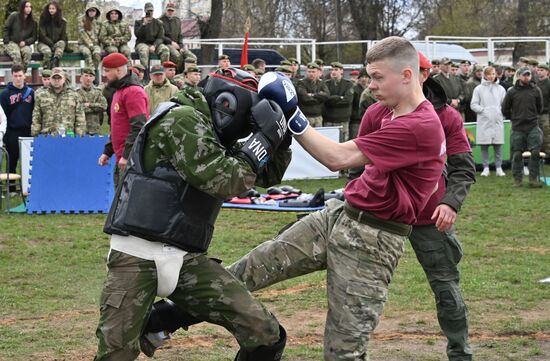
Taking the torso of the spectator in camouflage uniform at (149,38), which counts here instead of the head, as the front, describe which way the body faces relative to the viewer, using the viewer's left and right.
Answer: facing the viewer

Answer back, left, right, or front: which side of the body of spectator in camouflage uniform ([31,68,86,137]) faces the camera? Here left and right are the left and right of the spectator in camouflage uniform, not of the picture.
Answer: front

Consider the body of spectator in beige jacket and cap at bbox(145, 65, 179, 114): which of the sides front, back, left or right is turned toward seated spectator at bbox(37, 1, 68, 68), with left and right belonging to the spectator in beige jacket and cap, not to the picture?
back

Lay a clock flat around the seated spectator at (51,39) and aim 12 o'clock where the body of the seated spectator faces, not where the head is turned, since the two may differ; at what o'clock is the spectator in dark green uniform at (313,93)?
The spectator in dark green uniform is roughly at 10 o'clock from the seated spectator.

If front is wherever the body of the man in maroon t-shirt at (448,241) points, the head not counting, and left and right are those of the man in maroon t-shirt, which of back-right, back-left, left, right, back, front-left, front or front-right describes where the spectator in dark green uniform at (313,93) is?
back-right

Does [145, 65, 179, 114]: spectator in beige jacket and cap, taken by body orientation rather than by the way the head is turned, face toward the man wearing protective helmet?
yes

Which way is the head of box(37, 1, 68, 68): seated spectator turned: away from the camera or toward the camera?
toward the camera

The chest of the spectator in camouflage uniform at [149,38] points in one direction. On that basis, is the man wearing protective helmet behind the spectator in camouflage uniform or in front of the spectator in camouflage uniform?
in front

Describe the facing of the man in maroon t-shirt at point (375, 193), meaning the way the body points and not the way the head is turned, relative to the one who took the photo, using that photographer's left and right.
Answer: facing to the left of the viewer

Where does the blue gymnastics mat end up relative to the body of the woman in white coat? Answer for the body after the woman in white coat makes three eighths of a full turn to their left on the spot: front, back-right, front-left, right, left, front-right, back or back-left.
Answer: back

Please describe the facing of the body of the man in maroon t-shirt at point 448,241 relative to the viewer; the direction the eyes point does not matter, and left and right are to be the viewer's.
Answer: facing the viewer and to the left of the viewer

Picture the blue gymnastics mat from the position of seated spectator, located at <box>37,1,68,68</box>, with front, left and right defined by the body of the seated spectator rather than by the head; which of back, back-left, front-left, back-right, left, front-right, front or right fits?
front

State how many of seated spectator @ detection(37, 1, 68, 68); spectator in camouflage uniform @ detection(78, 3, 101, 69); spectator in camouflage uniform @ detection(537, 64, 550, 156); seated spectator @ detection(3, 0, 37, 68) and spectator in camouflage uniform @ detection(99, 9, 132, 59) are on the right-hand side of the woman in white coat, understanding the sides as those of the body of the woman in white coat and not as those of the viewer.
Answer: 4

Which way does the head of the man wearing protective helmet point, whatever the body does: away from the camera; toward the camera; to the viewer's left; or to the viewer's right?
to the viewer's right

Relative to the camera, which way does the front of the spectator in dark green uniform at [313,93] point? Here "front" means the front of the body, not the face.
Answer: toward the camera

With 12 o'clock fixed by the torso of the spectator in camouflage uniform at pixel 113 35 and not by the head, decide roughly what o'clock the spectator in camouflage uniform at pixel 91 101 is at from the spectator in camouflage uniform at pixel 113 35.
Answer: the spectator in camouflage uniform at pixel 91 101 is roughly at 12 o'clock from the spectator in camouflage uniform at pixel 113 35.

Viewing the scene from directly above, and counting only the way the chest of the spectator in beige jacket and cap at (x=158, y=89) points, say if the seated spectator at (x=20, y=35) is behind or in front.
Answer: behind

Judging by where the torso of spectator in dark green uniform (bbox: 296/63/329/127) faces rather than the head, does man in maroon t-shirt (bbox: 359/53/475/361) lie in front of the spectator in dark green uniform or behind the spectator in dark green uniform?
in front
